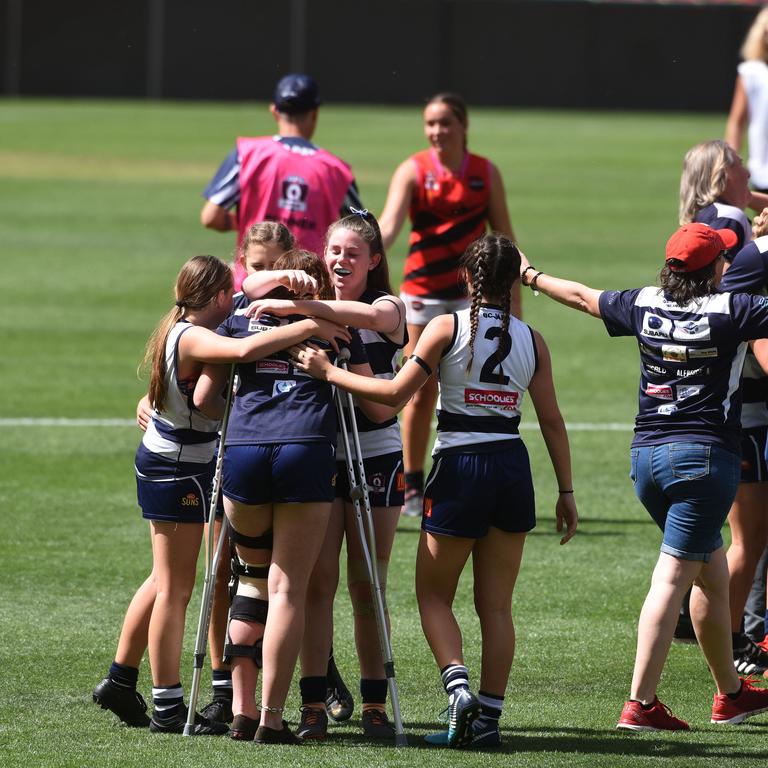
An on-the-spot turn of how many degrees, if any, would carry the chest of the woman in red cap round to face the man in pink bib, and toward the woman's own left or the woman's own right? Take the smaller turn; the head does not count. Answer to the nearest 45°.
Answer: approximately 90° to the woman's own left

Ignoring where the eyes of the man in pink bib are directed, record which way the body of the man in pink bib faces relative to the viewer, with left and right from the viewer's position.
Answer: facing away from the viewer

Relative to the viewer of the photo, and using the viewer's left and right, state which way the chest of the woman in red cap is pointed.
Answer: facing away from the viewer and to the right of the viewer

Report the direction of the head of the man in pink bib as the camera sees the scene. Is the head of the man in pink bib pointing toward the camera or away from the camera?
away from the camera
